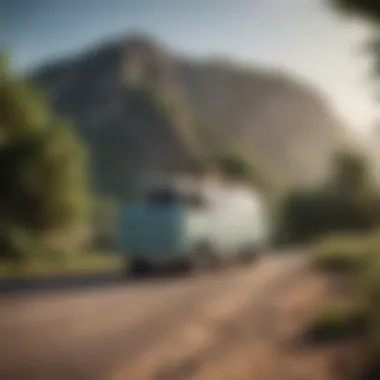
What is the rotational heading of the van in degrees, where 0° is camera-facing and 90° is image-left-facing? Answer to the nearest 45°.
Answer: approximately 45°
